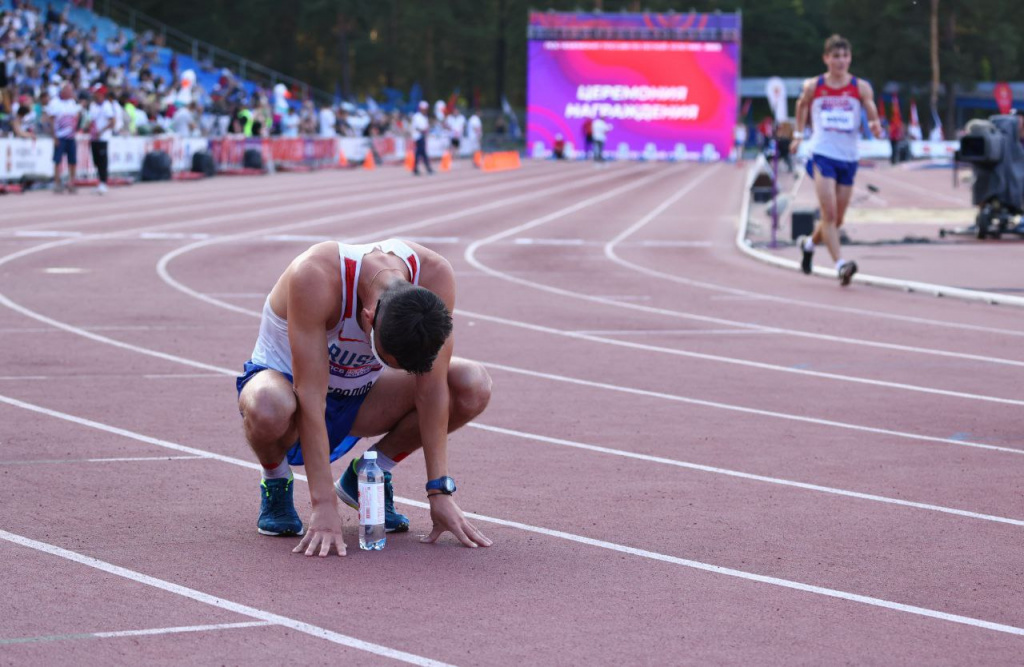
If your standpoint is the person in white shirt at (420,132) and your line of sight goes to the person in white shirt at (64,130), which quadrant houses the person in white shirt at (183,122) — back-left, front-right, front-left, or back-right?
front-right

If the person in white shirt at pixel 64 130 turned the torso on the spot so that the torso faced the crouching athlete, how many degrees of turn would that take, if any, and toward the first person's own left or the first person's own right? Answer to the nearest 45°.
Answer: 0° — they already face them

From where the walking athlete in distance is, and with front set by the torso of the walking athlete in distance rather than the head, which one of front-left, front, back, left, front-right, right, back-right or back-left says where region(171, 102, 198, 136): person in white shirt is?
back-right

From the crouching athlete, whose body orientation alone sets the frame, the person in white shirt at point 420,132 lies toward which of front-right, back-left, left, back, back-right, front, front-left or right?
back-left

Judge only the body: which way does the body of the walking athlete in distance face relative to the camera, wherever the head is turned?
toward the camera

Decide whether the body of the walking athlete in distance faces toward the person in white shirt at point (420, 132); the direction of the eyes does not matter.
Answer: no

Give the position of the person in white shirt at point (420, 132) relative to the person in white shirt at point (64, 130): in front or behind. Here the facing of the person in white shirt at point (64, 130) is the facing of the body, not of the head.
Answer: behind

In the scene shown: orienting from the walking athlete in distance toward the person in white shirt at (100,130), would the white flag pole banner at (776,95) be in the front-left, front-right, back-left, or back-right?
front-right

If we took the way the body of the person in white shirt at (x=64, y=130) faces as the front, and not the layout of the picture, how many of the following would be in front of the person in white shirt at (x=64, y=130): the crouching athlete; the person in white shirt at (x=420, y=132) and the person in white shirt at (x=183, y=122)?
1

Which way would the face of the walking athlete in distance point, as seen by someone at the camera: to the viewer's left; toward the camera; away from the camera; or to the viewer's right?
toward the camera

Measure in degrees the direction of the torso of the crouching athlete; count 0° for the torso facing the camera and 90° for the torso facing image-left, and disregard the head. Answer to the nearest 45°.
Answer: approximately 315°

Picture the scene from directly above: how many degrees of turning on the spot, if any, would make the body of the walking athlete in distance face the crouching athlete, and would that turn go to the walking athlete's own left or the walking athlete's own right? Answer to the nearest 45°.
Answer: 0° — they already face them

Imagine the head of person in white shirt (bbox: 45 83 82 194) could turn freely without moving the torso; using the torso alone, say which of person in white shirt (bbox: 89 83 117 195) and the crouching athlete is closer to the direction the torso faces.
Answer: the crouching athlete

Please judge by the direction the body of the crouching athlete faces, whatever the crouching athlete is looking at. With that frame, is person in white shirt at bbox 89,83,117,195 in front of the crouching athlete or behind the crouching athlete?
behind

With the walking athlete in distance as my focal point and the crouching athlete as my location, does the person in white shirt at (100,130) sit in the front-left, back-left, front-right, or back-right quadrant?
front-left

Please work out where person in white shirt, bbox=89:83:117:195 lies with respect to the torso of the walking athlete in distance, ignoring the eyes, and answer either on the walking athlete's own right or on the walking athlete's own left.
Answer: on the walking athlete's own right

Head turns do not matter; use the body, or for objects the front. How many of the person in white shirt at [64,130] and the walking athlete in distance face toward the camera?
2

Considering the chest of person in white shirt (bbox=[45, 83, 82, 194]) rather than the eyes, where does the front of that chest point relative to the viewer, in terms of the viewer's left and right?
facing the viewer

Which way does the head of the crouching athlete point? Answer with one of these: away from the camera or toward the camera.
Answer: toward the camera
